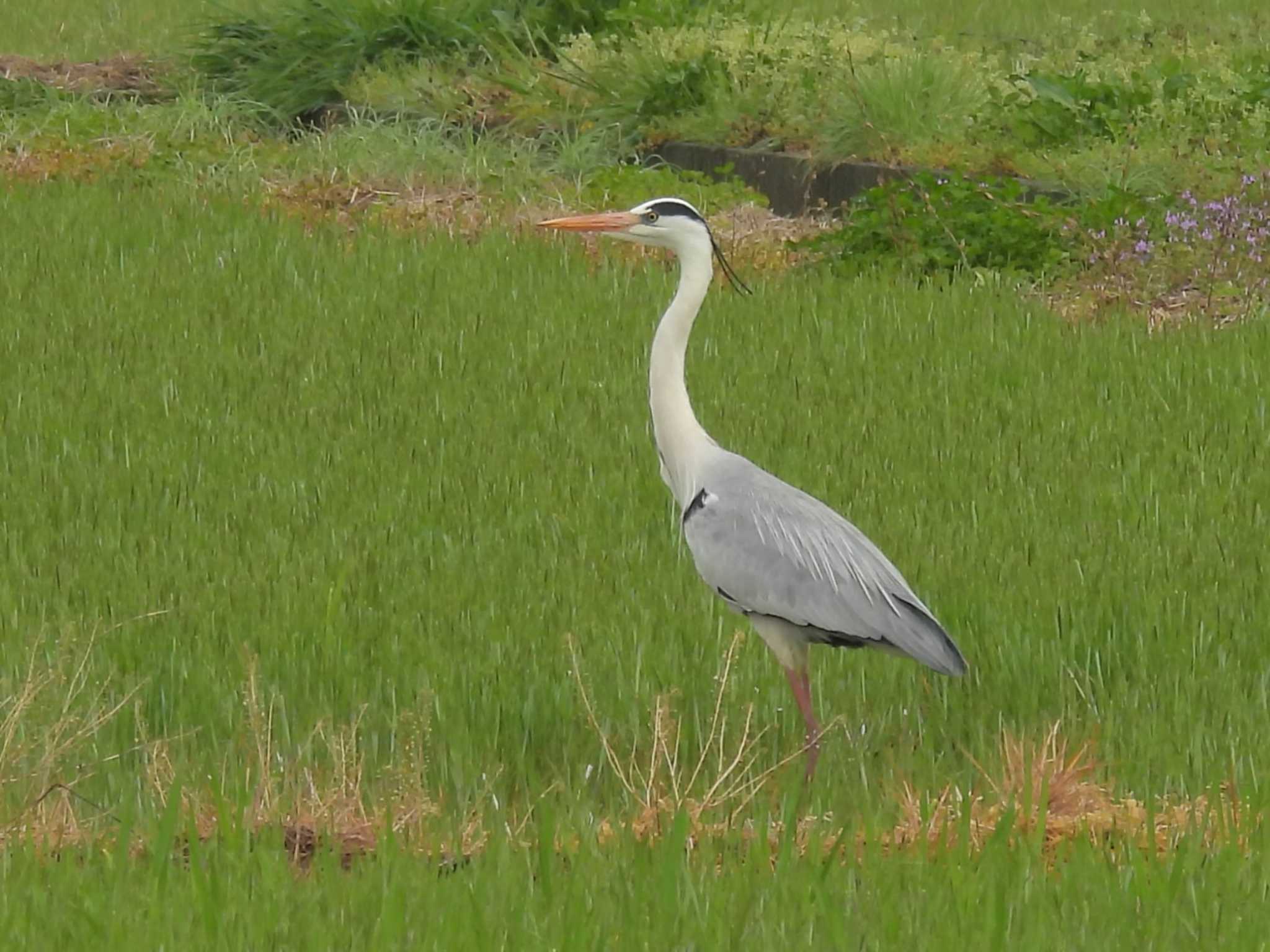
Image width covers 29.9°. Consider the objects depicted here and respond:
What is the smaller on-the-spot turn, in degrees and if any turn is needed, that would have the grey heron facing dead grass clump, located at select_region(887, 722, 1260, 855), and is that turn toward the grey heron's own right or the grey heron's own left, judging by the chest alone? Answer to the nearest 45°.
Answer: approximately 135° to the grey heron's own left

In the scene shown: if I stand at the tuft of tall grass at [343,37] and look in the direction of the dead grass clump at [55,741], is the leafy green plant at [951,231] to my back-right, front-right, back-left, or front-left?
front-left

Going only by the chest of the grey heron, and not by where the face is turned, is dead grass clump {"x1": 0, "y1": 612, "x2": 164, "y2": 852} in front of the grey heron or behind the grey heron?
in front

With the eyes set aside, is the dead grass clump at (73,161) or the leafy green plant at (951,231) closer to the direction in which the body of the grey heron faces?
the dead grass clump

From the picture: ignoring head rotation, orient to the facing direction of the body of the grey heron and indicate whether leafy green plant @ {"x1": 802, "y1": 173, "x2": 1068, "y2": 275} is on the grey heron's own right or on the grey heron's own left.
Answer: on the grey heron's own right

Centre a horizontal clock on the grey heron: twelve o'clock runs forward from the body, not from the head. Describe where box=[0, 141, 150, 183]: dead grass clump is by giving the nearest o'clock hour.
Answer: The dead grass clump is roughly at 2 o'clock from the grey heron.

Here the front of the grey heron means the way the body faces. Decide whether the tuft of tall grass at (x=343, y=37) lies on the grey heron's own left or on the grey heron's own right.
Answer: on the grey heron's own right

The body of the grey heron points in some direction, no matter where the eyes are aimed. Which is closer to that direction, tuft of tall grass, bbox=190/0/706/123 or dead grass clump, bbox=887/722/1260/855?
the tuft of tall grass

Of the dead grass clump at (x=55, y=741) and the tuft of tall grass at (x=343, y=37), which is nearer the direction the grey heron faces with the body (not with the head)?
the dead grass clump

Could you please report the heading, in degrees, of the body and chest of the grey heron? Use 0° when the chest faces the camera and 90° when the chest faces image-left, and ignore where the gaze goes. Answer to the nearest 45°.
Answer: approximately 90°

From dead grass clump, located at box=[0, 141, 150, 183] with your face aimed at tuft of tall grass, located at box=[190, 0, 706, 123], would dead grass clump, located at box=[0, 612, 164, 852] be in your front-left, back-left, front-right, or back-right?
back-right

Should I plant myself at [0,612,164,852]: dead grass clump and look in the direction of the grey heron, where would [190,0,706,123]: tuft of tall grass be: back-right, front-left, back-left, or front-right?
front-left
